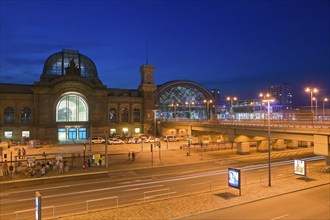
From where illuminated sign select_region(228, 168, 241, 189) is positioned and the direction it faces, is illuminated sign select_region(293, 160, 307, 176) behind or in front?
behind

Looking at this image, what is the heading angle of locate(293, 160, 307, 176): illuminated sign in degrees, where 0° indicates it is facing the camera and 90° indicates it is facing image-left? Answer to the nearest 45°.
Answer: approximately 45°

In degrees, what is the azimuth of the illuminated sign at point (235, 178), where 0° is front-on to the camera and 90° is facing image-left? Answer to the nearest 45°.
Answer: approximately 45°
